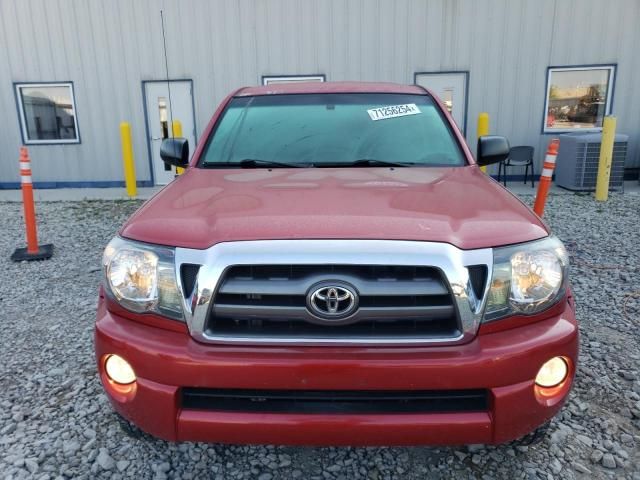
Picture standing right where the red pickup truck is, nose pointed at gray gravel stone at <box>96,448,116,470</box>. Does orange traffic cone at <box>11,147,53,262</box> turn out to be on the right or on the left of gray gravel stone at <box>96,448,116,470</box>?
right

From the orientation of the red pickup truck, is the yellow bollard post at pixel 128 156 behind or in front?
behind

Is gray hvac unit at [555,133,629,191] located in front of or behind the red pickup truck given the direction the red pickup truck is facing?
behind

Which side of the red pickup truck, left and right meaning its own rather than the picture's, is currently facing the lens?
front

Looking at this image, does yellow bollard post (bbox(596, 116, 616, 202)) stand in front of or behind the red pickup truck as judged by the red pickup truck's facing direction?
behind

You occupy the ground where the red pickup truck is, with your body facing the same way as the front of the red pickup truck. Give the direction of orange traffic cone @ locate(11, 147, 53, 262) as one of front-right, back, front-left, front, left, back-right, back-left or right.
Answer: back-right
